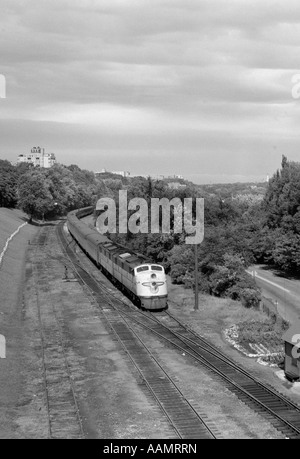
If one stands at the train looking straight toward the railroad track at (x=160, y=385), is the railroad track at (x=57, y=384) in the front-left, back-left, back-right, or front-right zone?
front-right

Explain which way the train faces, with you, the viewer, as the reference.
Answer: facing the viewer and to the right of the viewer

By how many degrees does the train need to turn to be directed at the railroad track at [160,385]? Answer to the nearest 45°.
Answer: approximately 45° to its right
